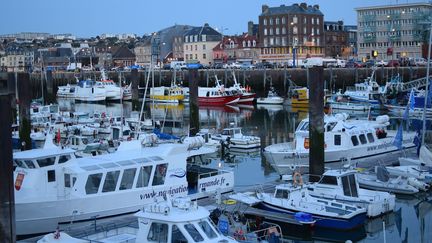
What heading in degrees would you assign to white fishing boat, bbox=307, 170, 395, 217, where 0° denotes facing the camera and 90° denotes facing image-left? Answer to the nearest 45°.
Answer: approximately 135°

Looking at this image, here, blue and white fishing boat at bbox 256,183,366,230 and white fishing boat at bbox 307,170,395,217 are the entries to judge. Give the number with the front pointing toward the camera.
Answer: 0

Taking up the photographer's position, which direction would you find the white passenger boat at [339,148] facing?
facing the viewer and to the left of the viewer

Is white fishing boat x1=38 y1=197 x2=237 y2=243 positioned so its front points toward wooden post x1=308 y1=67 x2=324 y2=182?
no

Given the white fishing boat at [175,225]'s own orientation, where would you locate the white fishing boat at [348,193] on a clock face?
the white fishing boat at [348,193] is roughly at 9 o'clock from the white fishing boat at [175,225].

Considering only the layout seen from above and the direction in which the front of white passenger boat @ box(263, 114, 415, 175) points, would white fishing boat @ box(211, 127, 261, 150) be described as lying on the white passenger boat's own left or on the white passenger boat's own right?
on the white passenger boat's own right

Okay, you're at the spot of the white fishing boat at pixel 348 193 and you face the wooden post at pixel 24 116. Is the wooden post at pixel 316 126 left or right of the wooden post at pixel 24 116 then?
right

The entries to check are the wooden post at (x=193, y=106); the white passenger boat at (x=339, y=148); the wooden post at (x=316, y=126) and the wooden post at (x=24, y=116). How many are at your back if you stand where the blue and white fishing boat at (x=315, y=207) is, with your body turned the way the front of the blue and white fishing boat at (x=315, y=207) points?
0

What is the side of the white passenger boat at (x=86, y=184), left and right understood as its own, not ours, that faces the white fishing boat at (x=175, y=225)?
left
